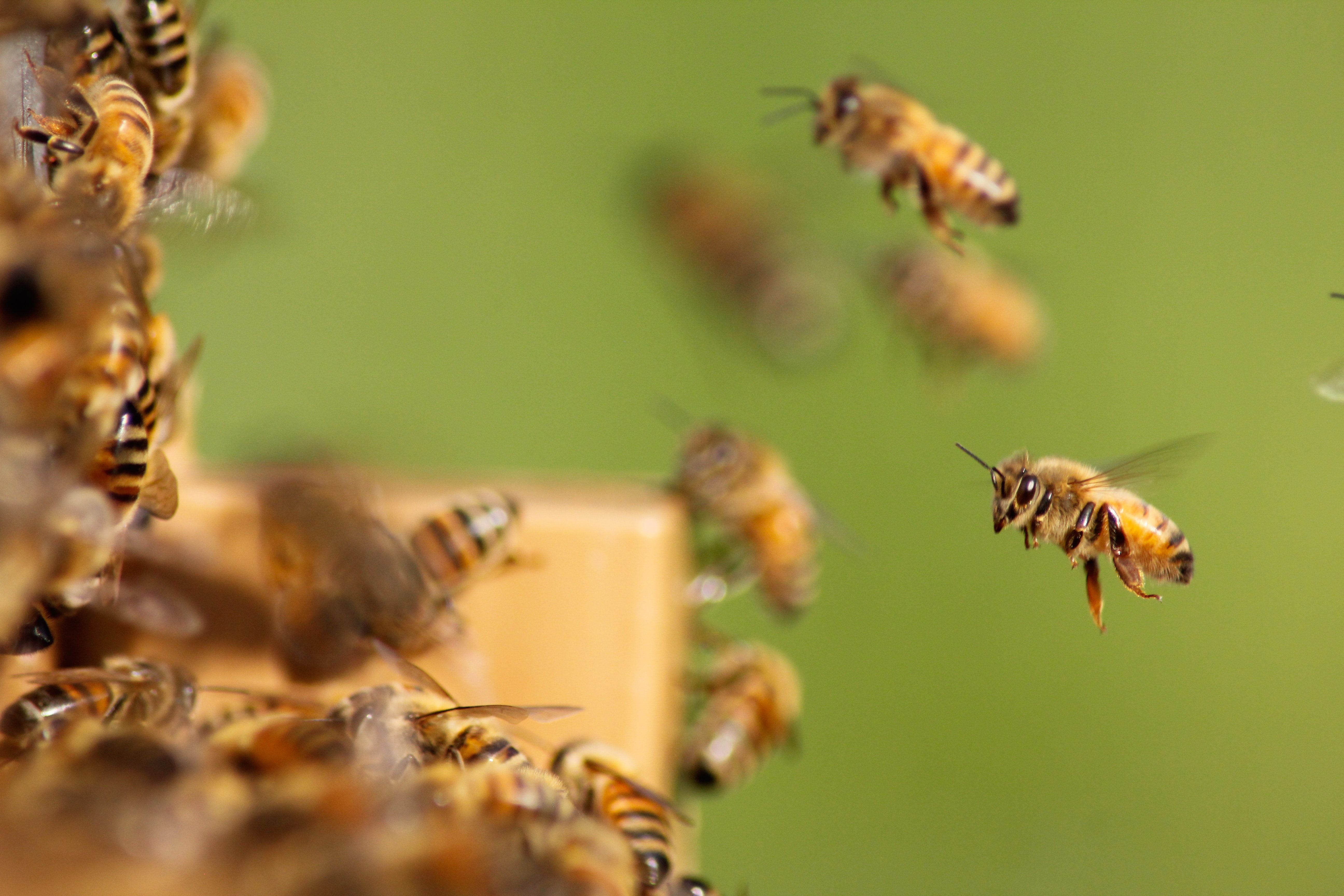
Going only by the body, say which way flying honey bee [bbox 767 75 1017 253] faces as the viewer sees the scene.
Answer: to the viewer's left

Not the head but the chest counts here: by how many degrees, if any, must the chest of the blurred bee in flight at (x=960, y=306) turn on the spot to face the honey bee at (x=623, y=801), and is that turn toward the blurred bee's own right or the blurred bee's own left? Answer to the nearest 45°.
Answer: approximately 90° to the blurred bee's own left

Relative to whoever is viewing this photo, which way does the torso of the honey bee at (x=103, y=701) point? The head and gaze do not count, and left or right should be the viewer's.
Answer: facing to the right of the viewer

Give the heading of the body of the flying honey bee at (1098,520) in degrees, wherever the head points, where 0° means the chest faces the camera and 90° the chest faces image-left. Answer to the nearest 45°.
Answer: approximately 90°

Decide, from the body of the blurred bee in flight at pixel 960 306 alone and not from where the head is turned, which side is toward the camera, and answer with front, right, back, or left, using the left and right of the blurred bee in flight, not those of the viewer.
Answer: left

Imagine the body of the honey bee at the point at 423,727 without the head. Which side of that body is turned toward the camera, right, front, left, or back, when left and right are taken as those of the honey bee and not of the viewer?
left
